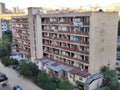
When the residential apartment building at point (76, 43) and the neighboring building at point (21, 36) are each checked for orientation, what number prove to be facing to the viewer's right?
0

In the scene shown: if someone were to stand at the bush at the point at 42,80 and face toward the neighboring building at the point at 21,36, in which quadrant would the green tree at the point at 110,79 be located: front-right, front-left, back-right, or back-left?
back-right

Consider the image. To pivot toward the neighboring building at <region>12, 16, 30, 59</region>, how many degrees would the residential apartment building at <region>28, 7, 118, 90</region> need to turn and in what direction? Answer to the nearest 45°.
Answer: approximately 90° to its right

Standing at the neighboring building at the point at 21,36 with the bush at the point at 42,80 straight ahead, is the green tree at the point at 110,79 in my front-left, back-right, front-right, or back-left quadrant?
front-left

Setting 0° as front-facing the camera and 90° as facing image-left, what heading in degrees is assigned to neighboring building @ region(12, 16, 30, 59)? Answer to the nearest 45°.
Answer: approximately 45°

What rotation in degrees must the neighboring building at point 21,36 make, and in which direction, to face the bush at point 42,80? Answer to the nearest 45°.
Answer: approximately 45° to its left

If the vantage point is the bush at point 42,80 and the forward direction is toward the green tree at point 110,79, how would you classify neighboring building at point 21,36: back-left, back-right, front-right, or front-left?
back-left

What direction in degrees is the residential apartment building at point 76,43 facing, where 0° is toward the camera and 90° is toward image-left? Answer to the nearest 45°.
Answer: approximately 45°
